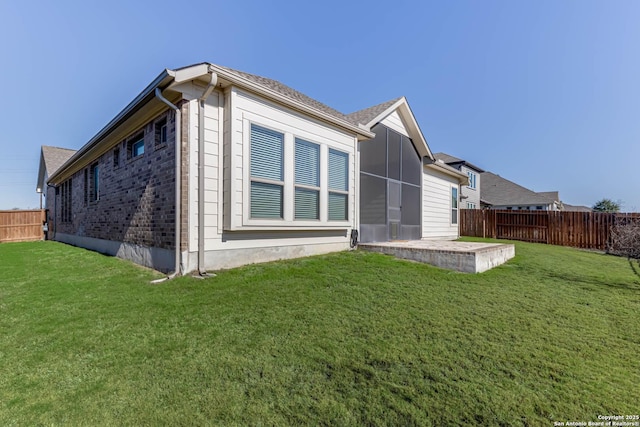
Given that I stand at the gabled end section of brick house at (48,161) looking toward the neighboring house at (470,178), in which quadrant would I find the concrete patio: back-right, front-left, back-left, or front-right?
front-right

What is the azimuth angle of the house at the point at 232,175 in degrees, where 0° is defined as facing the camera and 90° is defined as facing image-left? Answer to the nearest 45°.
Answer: approximately 135°

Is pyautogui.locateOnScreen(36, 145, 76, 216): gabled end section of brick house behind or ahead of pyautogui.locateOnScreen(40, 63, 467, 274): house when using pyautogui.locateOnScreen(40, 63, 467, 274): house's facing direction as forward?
ahead

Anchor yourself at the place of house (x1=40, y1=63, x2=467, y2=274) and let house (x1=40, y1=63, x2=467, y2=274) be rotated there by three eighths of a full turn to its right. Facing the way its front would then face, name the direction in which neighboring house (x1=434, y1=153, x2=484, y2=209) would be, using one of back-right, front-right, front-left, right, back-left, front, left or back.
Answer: front-left

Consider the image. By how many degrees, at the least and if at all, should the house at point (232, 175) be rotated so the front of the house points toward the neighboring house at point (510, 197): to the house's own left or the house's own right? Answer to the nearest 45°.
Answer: approximately 90° to the house's own right

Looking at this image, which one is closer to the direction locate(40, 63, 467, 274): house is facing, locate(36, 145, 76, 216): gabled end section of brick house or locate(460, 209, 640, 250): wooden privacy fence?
the gabled end section of brick house

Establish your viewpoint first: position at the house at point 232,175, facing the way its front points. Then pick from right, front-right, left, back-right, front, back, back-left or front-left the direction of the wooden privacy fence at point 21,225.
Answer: front

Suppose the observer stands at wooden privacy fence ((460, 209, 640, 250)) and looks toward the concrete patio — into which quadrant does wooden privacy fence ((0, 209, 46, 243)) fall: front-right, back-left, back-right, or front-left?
front-right
